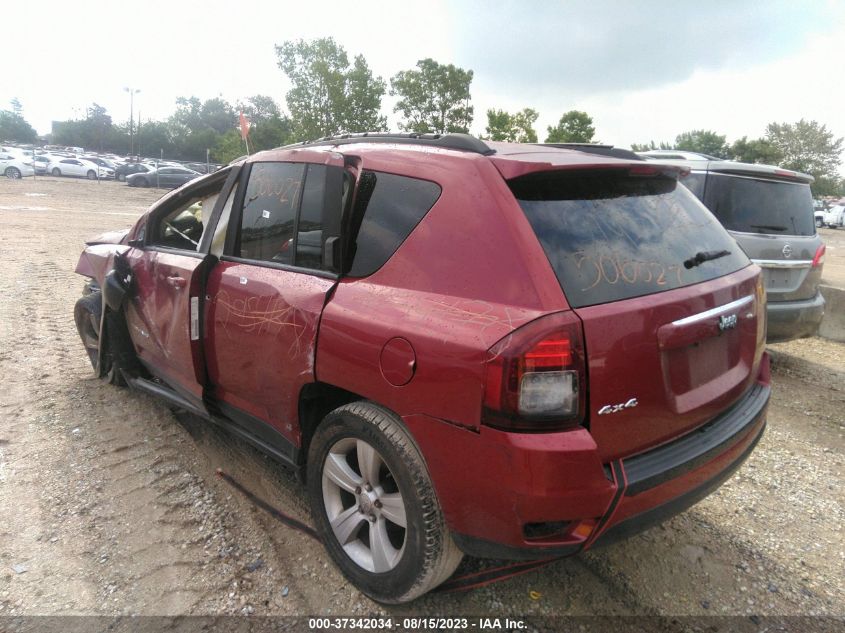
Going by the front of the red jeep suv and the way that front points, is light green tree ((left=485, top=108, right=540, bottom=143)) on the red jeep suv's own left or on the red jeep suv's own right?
on the red jeep suv's own right

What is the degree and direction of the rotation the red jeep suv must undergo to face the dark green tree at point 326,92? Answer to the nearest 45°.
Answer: approximately 45° to its right

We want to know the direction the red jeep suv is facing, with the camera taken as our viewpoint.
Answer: facing away from the viewer and to the left of the viewer

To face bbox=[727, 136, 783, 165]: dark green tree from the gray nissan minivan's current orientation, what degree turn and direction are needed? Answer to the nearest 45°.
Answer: approximately 45° to its right

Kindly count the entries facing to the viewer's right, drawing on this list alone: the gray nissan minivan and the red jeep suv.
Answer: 0

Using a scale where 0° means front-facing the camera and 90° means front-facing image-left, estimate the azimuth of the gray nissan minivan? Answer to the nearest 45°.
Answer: approximately 135°

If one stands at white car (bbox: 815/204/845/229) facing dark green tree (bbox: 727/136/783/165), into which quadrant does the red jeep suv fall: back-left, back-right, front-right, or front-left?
back-left

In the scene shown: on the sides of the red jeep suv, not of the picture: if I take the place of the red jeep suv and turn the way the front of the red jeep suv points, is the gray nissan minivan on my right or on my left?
on my right

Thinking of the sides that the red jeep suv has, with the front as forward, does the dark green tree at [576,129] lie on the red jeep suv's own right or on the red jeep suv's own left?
on the red jeep suv's own right

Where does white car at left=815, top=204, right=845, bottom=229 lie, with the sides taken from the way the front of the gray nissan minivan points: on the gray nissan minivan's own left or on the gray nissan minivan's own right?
on the gray nissan minivan's own right
